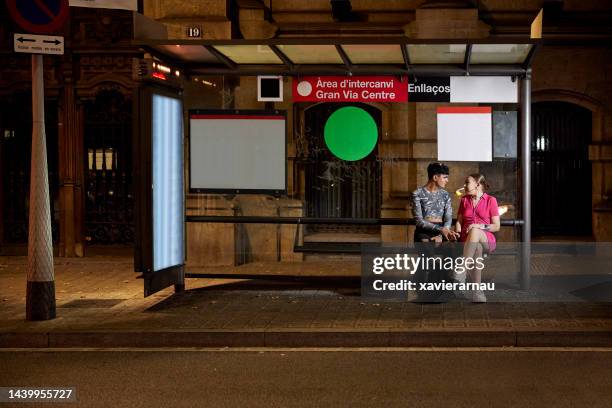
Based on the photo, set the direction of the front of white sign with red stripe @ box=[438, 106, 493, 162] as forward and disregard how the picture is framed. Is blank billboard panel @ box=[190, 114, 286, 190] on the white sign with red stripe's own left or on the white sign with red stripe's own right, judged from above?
on the white sign with red stripe's own right

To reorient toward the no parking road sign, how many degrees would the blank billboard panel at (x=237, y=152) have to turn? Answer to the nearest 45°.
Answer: approximately 45° to its right

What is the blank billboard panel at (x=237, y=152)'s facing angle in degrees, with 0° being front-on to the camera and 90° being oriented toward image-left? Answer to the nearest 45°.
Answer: approximately 0°

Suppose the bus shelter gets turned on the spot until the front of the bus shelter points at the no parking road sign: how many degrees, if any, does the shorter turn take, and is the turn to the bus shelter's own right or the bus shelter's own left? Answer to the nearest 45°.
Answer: approximately 45° to the bus shelter's own right

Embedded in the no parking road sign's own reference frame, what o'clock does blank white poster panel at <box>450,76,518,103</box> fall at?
The blank white poster panel is roughly at 9 o'clock from the no parking road sign.

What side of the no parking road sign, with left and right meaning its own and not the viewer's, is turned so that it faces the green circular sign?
left

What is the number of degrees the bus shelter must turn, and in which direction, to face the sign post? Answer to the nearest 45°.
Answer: approximately 45° to its right

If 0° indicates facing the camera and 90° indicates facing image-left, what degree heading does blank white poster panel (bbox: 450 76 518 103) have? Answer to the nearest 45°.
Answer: approximately 0°
